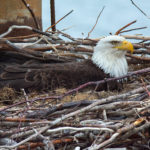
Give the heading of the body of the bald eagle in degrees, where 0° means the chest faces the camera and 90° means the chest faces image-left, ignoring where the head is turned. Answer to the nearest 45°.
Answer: approximately 270°
